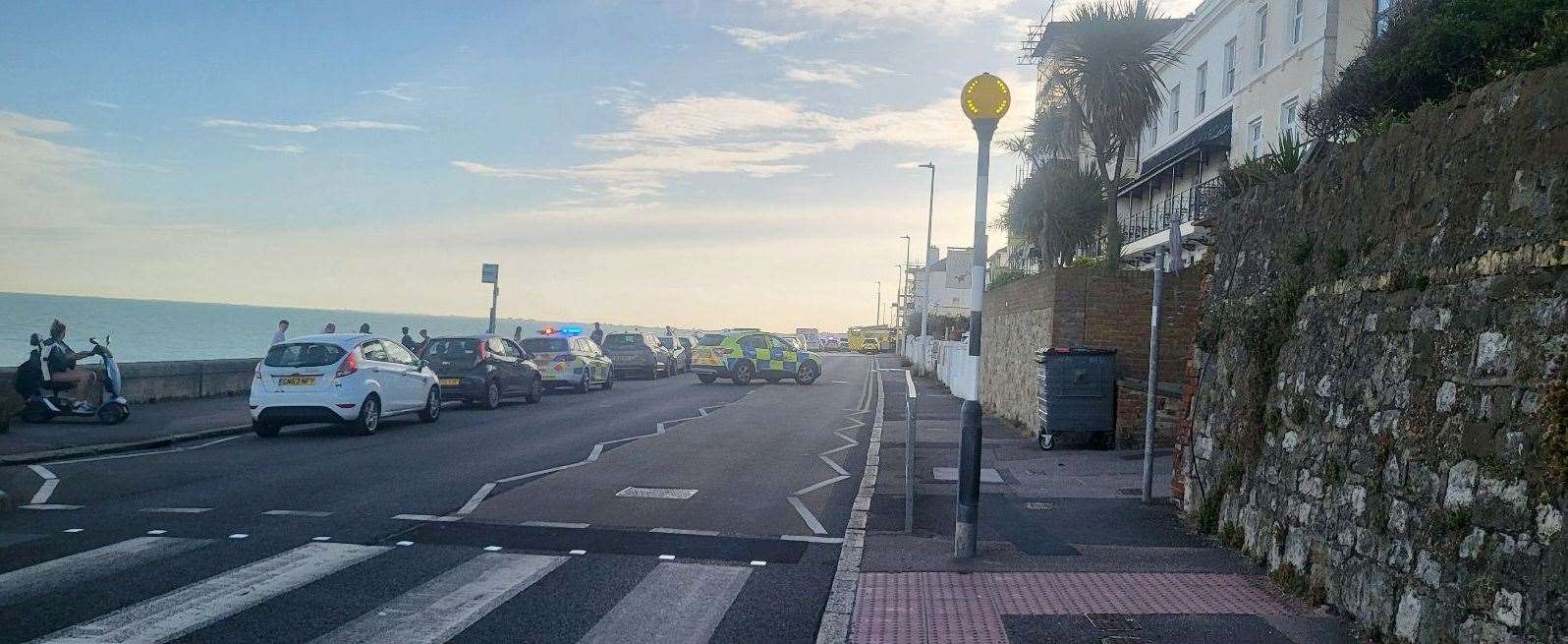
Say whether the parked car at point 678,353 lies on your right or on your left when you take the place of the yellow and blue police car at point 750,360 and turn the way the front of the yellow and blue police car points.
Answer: on your left

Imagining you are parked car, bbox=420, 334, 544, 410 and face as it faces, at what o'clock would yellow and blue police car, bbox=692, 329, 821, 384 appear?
The yellow and blue police car is roughly at 12 o'clock from the parked car.

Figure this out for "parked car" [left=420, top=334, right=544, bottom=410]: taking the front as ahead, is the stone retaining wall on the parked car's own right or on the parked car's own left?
on the parked car's own right

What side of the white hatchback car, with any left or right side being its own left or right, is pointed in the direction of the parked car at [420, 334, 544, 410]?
front

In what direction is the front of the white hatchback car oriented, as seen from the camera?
facing away from the viewer and to the right of the viewer

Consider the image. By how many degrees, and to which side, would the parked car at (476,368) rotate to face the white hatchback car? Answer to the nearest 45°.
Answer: approximately 135° to its right

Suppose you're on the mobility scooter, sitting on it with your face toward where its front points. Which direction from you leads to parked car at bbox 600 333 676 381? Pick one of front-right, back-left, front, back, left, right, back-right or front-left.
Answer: front-left

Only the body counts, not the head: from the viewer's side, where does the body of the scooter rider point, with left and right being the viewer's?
facing to the right of the viewer

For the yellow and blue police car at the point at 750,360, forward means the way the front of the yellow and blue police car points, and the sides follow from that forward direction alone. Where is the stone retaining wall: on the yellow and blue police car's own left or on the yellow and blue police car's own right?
on the yellow and blue police car's own right

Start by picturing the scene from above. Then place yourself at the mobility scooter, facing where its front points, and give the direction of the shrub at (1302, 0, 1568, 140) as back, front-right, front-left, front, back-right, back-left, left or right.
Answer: front-right

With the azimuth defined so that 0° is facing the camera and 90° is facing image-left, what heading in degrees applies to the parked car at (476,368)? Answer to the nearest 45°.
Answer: approximately 225°

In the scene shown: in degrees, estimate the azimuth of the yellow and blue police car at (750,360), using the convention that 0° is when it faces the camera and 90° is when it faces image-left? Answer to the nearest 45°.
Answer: approximately 225°

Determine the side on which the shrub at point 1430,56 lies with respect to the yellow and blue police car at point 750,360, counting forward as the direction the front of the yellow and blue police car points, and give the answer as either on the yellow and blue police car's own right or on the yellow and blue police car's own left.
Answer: on the yellow and blue police car's own right

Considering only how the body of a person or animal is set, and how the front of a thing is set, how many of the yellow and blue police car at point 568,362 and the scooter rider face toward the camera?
0

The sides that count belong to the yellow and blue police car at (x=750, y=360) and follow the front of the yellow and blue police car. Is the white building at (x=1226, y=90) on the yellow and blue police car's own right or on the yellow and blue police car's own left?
on the yellow and blue police car's own right
